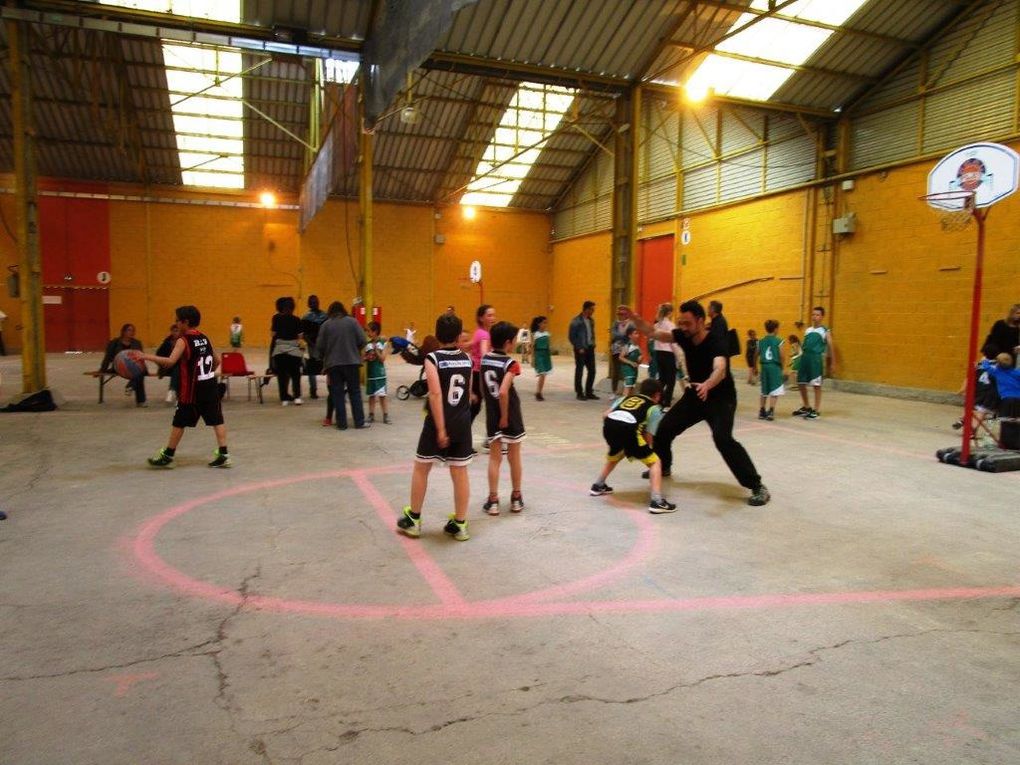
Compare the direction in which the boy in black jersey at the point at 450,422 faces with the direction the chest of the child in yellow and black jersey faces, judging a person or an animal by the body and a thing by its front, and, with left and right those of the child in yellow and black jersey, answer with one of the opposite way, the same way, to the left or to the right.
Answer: to the left

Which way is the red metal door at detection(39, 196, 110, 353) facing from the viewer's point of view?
toward the camera

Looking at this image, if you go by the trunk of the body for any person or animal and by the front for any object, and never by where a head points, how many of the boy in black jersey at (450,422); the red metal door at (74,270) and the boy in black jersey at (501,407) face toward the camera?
1

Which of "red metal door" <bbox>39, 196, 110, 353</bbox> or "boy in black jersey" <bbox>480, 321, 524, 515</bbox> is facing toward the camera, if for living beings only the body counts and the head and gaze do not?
the red metal door

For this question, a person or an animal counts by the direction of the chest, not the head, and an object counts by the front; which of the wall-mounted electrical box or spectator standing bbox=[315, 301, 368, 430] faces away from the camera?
the spectator standing

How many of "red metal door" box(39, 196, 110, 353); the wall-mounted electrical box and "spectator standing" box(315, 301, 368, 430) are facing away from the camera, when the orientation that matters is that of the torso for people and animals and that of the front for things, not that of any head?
1

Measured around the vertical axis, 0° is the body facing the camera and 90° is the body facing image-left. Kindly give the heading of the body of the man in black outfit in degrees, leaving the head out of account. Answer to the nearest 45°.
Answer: approximately 45°

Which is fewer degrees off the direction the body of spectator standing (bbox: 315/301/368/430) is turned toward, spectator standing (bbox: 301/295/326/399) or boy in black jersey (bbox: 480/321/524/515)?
the spectator standing

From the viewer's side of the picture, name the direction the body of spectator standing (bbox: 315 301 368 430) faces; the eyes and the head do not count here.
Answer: away from the camera

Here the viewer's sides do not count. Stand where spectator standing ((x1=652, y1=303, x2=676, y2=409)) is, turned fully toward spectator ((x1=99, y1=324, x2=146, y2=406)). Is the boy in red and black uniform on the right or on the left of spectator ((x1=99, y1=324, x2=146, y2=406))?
left

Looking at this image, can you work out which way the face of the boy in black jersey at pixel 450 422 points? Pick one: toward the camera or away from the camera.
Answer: away from the camera

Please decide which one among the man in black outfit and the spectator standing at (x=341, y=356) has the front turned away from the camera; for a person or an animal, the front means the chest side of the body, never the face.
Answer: the spectator standing

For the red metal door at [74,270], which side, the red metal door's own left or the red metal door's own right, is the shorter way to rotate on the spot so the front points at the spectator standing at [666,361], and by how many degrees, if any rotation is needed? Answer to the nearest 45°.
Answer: approximately 45° to the red metal door's own left

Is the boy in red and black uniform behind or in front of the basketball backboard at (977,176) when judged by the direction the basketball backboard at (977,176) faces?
in front

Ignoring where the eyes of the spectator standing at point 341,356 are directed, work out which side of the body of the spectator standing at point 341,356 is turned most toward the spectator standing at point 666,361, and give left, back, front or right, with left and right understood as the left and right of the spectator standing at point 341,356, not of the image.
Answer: right

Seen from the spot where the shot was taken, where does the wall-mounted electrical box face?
facing the viewer and to the left of the viewer

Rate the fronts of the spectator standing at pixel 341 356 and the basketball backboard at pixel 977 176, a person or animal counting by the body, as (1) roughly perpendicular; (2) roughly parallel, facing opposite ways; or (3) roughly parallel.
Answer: roughly perpendicular

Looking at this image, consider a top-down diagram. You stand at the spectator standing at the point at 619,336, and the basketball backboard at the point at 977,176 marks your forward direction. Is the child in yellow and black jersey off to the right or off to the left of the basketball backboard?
right
